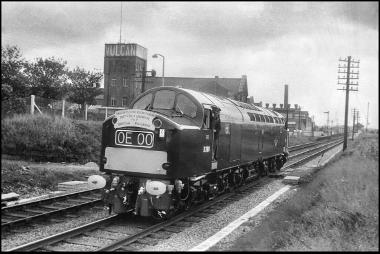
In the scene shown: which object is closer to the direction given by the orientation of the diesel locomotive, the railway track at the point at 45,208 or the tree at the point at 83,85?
the railway track

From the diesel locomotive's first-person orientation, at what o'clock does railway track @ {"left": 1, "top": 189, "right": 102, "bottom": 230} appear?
The railway track is roughly at 2 o'clock from the diesel locomotive.

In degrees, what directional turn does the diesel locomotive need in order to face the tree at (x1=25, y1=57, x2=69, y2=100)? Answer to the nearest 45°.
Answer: approximately 90° to its right

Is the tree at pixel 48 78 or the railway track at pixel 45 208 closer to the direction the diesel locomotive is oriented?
the railway track

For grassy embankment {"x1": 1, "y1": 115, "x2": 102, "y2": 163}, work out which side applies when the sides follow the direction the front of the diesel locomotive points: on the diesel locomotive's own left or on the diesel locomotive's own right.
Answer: on the diesel locomotive's own right

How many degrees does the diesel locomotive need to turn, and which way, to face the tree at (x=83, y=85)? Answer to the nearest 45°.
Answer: approximately 135° to its right

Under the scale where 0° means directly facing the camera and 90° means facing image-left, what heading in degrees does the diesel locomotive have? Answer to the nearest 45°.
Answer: approximately 45°

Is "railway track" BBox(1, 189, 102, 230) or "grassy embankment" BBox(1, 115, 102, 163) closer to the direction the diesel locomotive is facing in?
the railway track
